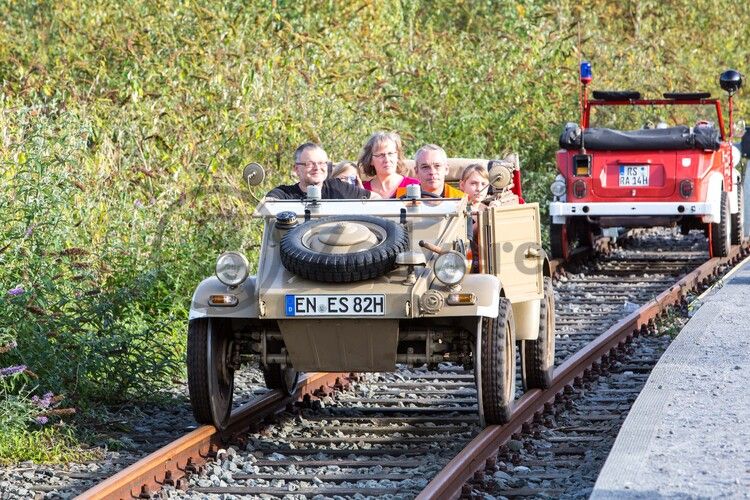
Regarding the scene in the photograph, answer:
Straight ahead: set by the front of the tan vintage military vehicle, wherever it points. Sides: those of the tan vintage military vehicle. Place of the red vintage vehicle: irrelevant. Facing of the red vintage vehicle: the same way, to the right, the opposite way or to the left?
the opposite way

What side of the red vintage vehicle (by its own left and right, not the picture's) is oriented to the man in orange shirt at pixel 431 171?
back

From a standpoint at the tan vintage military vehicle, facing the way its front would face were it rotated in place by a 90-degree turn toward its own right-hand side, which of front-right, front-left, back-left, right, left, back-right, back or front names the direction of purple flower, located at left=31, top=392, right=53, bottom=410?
front

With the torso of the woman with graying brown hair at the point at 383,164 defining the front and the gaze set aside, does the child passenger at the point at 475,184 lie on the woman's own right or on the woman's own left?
on the woman's own left

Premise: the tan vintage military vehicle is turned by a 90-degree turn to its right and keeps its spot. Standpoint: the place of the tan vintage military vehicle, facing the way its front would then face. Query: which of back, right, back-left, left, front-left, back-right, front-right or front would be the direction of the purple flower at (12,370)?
front

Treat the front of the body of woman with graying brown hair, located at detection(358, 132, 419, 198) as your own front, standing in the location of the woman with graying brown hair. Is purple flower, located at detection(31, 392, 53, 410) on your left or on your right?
on your right

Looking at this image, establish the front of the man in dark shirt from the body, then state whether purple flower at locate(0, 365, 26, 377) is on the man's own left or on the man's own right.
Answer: on the man's own right
